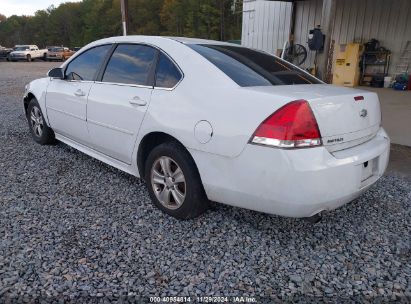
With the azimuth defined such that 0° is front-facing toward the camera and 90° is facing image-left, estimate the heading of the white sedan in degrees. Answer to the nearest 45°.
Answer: approximately 135°

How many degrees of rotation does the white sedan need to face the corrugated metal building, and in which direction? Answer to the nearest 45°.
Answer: approximately 90° to its right
